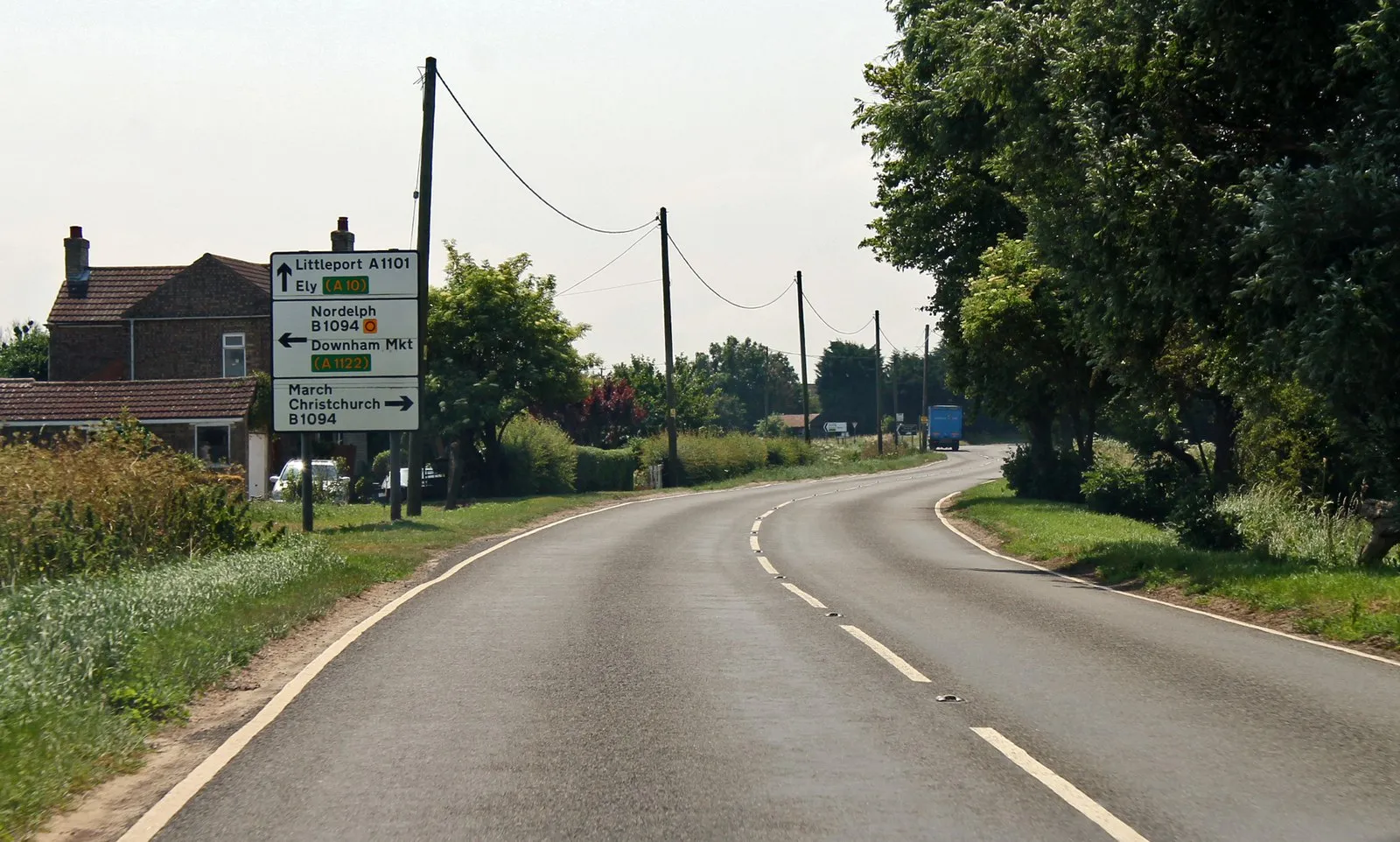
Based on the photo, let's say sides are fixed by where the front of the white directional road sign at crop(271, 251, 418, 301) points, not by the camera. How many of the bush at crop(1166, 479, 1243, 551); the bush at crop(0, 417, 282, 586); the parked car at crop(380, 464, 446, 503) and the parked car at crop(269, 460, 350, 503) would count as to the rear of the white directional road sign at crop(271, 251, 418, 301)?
2

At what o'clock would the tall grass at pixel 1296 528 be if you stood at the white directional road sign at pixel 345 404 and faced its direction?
The tall grass is roughly at 10 o'clock from the white directional road sign.

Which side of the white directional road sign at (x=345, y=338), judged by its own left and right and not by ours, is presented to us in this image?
front

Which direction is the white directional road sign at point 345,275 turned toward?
toward the camera

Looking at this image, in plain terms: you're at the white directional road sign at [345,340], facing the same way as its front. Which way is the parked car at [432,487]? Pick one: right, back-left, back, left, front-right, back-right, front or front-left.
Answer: back

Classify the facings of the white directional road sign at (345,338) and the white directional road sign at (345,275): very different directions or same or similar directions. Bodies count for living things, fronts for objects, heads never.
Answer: same or similar directions

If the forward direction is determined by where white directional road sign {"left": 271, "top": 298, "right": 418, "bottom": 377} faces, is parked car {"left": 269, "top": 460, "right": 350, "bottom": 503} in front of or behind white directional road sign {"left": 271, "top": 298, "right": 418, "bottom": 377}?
behind

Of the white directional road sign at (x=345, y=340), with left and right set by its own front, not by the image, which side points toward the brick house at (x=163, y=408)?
back

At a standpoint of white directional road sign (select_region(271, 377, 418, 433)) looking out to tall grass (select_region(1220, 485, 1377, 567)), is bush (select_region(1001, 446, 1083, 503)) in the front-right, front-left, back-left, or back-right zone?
front-left

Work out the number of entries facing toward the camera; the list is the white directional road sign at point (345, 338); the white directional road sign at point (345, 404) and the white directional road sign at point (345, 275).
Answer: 3

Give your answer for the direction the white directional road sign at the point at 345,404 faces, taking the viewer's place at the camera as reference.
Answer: facing the viewer

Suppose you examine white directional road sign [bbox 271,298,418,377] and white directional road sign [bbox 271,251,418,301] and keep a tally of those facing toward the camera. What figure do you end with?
2

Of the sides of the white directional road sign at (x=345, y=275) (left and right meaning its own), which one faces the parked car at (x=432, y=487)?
back
